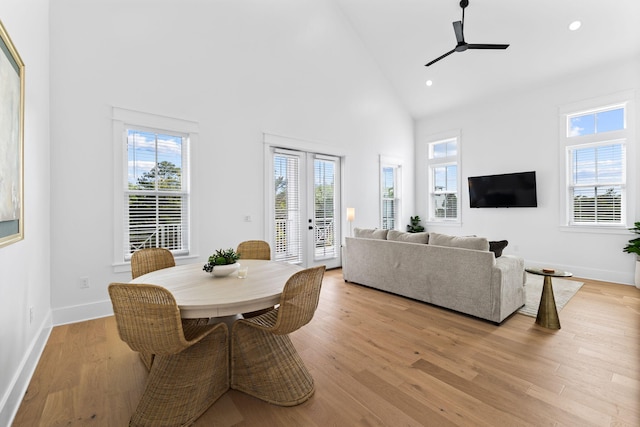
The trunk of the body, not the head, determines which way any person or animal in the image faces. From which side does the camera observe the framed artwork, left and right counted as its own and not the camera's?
right

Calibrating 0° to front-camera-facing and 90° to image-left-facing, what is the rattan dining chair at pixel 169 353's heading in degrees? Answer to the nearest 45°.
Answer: approximately 225°

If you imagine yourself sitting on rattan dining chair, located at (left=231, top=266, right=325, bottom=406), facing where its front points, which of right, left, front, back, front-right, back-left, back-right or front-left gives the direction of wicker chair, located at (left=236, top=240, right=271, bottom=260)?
front-right

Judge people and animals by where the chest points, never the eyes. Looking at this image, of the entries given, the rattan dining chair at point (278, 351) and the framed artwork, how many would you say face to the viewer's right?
1

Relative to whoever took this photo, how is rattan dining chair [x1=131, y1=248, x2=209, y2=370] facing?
facing the viewer and to the right of the viewer

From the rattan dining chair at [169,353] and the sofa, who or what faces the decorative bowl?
the rattan dining chair

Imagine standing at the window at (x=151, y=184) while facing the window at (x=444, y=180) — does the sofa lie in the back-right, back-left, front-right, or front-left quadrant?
front-right

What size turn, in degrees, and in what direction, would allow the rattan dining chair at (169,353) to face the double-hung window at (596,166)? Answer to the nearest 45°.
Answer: approximately 45° to its right

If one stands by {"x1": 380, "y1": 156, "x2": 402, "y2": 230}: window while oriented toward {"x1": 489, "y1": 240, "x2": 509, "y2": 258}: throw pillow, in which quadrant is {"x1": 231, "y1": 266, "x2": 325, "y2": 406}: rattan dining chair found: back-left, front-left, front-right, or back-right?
front-right

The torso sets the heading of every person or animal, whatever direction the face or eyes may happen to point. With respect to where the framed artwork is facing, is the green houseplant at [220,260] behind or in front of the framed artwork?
in front

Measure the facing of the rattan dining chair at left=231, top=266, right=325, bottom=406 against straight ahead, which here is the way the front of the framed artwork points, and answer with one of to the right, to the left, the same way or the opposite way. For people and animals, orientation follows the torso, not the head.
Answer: to the left

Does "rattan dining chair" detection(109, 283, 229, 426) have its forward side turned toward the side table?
no

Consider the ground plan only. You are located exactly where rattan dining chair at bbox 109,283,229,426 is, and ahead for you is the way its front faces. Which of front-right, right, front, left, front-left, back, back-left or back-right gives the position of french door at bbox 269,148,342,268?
front

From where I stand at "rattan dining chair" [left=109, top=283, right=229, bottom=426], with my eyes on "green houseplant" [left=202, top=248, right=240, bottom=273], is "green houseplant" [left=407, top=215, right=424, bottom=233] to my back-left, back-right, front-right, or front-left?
front-right

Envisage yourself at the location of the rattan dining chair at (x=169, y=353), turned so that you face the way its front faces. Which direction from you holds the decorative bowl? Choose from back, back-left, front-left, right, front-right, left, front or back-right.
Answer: front

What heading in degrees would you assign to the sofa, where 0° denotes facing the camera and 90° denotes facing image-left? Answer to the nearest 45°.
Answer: approximately 225°

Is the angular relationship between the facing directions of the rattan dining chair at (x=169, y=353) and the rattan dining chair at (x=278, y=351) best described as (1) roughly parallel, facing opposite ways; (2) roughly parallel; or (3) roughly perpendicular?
roughly perpendicular

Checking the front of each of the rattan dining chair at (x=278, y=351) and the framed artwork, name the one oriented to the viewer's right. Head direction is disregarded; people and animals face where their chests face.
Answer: the framed artwork

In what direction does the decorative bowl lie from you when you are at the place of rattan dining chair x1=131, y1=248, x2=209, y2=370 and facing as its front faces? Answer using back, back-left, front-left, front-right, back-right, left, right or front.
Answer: front
